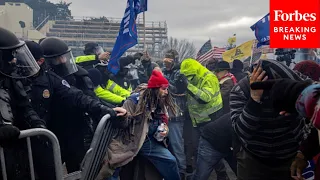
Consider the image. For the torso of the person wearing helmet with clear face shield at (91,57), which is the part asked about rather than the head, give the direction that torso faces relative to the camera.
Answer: to the viewer's right

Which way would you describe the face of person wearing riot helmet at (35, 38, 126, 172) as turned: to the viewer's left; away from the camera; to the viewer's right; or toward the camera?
to the viewer's right

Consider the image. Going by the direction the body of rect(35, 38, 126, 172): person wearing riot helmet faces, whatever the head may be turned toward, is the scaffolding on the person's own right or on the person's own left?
on the person's own left

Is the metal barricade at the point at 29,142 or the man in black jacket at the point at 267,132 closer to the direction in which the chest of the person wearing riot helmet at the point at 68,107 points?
the man in black jacket

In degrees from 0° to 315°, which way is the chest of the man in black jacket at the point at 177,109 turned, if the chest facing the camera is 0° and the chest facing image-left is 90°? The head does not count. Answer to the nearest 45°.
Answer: approximately 45°

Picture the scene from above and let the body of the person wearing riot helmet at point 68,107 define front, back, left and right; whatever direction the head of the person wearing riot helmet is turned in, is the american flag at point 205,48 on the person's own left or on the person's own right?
on the person's own left

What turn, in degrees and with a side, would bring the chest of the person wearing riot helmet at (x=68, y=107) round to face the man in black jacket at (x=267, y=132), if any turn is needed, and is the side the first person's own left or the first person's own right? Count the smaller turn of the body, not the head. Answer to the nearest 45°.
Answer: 0° — they already face them

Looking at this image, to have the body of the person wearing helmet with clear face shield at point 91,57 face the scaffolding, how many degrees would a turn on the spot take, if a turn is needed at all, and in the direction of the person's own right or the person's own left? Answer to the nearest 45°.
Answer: approximately 90° to the person's own left
